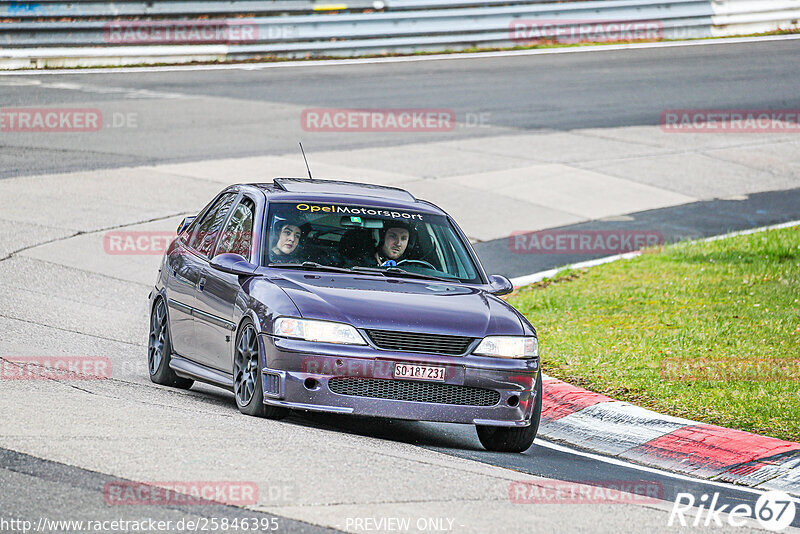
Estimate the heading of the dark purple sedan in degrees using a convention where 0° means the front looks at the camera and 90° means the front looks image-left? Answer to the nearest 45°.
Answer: approximately 315°

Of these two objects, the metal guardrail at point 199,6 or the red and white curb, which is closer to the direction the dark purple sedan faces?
the red and white curb

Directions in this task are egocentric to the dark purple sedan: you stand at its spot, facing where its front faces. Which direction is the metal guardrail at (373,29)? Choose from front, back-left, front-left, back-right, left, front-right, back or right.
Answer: back-left

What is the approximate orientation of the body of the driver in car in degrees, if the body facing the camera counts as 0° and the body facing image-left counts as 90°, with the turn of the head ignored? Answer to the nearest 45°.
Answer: approximately 315°

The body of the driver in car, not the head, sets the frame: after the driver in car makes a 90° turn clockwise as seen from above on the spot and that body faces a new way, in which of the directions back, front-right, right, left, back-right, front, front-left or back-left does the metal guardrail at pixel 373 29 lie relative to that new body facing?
back-right

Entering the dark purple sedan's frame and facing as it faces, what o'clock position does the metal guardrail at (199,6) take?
The metal guardrail is roughly at 7 o'clock from the dark purple sedan.

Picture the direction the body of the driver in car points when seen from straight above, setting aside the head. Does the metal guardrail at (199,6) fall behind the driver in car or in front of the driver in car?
behind
